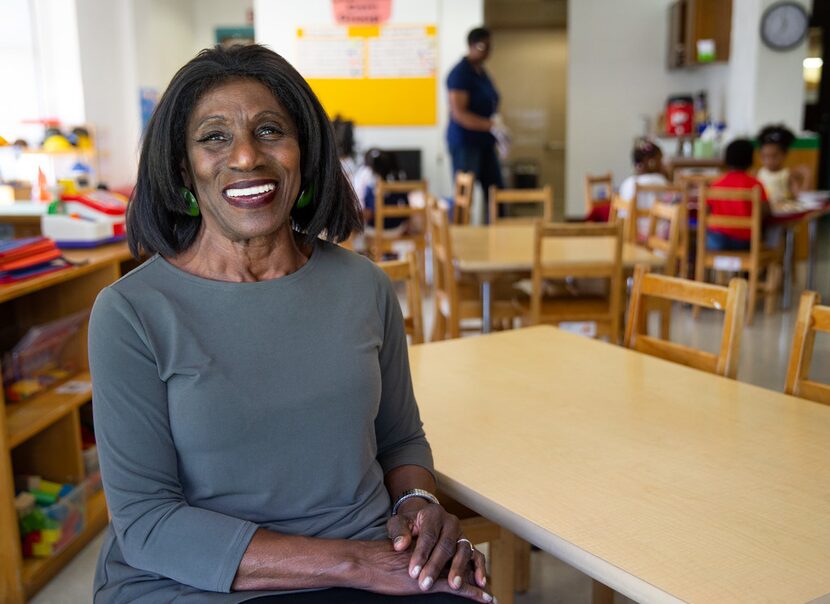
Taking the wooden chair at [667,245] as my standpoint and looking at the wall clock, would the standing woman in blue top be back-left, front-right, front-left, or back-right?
front-left

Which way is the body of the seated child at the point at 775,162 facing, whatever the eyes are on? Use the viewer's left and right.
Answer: facing the viewer and to the left of the viewer

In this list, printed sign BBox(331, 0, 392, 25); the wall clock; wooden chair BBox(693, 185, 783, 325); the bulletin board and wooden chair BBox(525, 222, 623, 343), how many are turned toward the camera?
3

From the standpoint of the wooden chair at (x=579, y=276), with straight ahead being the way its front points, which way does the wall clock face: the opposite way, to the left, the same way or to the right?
the opposite way

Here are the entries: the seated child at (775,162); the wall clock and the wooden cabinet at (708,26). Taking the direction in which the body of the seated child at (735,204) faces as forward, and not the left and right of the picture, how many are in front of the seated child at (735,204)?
3

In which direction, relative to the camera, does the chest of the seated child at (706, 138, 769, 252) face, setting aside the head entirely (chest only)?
away from the camera

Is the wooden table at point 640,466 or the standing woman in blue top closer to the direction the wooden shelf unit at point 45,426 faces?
the wooden table

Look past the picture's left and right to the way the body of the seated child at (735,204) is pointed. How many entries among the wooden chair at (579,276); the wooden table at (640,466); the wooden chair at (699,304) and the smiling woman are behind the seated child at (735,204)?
4

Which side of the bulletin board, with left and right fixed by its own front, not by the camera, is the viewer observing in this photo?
front

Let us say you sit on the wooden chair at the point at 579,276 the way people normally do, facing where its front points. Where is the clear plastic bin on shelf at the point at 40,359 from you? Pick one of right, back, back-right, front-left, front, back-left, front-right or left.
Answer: back-left

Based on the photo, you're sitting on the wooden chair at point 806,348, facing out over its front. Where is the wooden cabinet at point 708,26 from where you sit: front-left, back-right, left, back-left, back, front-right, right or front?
back-right

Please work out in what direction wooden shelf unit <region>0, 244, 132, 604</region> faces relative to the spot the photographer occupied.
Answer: facing the viewer and to the right of the viewer

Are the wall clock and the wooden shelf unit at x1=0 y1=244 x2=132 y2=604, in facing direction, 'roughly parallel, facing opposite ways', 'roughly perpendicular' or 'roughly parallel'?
roughly perpendicular

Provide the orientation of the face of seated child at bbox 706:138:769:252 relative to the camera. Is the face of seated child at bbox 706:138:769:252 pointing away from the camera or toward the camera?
away from the camera

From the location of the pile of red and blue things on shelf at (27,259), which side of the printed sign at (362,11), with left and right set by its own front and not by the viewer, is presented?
front

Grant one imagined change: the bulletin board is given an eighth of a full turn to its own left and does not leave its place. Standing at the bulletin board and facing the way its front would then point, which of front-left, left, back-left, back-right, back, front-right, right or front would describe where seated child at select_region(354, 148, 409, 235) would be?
front-right

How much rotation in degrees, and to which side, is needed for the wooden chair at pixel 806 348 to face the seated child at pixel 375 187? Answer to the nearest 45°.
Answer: approximately 90° to its right

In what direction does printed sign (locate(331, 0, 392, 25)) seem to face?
toward the camera

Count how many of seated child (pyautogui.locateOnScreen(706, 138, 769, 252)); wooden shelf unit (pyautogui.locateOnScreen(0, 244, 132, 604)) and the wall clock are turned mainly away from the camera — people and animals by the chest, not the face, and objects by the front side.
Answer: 1

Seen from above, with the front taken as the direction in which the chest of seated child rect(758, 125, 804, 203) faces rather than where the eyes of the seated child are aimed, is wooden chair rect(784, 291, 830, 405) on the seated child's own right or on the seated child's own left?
on the seated child's own left
